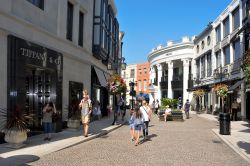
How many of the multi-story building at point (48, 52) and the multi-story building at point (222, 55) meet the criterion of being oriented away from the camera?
0

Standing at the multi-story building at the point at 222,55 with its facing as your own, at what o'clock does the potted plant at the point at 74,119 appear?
The potted plant is roughly at 11 o'clock from the multi-story building.

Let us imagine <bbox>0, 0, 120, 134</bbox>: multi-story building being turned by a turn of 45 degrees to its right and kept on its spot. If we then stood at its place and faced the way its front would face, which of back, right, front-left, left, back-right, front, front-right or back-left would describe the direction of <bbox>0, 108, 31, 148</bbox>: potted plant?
front

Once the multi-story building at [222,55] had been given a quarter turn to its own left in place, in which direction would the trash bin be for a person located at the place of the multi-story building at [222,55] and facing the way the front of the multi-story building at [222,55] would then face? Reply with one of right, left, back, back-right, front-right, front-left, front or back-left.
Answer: front-right

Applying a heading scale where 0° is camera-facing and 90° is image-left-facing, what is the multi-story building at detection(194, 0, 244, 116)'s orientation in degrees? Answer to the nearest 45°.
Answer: approximately 45°

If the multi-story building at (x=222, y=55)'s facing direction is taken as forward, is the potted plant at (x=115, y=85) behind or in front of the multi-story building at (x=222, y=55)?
in front

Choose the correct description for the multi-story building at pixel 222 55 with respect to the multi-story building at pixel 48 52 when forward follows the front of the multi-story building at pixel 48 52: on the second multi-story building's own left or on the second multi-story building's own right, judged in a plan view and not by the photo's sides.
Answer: on the second multi-story building's own left

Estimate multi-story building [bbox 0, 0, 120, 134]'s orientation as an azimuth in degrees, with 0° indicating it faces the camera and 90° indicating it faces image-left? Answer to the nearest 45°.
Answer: approximately 315°

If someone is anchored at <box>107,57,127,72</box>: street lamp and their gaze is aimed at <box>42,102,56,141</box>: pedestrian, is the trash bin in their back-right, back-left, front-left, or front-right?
front-left

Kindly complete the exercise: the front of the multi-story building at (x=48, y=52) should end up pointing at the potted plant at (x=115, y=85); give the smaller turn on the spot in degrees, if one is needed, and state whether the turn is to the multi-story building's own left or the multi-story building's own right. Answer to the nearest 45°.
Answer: approximately 90° to the multi-story building's own left

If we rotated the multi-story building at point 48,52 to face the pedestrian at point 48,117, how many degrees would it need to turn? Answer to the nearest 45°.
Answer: approximately 45° to its right
